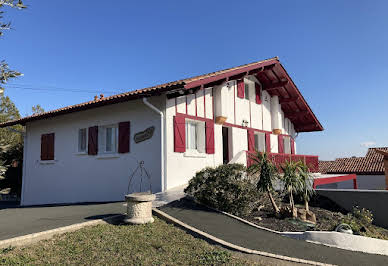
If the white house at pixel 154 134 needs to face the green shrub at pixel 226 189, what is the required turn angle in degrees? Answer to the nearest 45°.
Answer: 0° — it already faces it

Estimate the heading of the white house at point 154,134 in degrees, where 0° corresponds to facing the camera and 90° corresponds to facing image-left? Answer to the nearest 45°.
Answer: approximately 315°

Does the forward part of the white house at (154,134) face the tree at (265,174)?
yes

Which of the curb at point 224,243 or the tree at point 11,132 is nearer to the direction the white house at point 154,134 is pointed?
the curb

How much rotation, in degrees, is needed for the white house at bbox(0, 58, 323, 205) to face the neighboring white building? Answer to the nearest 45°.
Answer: approximately 90° to its left

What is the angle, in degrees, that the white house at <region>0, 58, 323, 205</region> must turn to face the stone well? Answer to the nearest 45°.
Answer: approximately 45° to its right

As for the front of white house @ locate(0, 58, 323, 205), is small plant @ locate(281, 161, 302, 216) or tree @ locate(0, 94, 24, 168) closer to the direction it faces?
the small plant
